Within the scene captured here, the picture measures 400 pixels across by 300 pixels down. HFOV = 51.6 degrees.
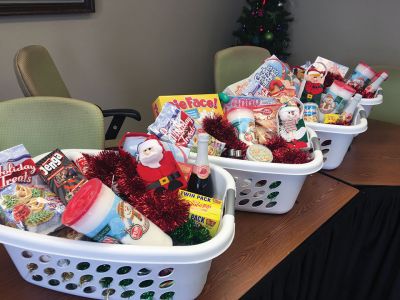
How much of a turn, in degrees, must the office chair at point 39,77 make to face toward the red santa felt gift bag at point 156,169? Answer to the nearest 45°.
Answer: approximately 45° to its right

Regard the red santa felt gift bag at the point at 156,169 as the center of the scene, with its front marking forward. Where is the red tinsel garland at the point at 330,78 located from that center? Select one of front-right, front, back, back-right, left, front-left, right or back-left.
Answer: back-left

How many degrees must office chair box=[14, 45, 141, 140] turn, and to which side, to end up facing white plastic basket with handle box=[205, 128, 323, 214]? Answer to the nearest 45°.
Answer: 0° — it already faces it

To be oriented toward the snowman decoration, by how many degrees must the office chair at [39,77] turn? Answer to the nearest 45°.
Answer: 0° — it already faces it

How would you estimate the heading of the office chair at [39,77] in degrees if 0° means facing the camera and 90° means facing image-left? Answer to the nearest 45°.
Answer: approximately 315°

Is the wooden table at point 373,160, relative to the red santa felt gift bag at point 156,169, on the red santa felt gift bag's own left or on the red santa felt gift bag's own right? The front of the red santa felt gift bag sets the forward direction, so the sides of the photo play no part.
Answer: on the red santa felt gift bag's own left

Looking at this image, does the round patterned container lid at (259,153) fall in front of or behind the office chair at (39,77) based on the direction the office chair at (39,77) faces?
in front

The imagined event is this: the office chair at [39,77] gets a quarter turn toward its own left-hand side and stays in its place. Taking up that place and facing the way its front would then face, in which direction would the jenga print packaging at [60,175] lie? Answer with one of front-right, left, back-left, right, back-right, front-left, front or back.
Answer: back-right
